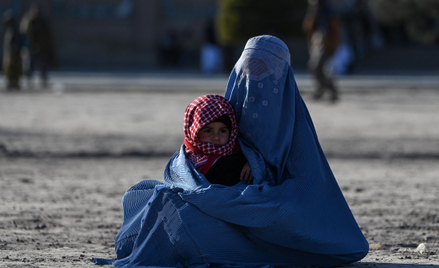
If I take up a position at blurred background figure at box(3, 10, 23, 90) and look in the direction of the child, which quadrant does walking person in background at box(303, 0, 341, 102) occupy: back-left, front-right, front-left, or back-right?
front-left

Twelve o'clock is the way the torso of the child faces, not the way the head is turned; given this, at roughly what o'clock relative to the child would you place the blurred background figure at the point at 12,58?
The blurred background figure is roughly at 7 o'clock from the child.

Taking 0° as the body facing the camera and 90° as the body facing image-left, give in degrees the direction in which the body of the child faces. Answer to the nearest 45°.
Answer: approximately 315°

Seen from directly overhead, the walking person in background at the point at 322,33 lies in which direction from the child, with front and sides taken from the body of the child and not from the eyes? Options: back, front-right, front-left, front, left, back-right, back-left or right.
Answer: back-left

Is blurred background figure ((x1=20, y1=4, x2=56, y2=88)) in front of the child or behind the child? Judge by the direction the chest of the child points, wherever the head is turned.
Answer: behind

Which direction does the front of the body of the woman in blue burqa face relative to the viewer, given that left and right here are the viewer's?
facing the viewer and to the left of the viewer

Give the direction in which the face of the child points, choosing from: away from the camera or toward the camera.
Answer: toward the camera

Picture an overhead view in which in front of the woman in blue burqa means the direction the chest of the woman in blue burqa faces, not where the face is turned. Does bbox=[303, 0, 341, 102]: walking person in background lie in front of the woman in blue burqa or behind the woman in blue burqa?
behind
